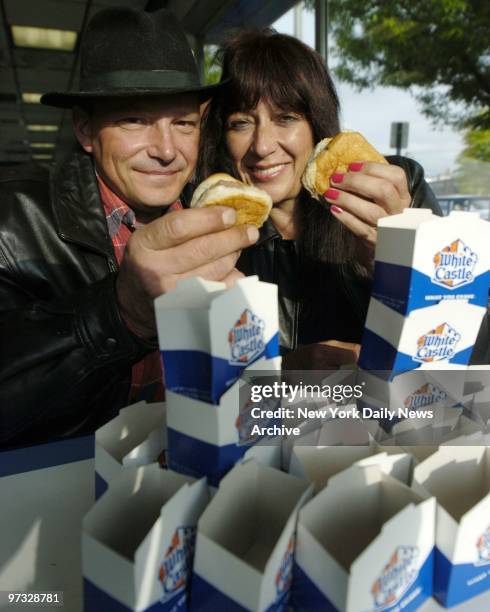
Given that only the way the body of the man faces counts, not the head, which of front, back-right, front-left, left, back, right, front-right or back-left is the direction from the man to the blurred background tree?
left

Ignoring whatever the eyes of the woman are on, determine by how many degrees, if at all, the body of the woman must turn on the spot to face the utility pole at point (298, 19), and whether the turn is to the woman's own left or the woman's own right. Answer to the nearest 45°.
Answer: approximately 180°

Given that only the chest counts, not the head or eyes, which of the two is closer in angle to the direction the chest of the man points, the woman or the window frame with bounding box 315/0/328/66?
the woman

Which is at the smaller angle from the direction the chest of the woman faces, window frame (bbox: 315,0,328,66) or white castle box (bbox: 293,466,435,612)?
the white castle box

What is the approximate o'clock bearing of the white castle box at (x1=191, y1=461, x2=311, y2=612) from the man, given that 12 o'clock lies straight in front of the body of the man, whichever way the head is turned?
The white castle box is roughly at 1 o'clock from the man.

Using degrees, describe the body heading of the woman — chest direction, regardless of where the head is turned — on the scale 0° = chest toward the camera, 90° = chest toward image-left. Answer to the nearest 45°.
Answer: approximately 0°

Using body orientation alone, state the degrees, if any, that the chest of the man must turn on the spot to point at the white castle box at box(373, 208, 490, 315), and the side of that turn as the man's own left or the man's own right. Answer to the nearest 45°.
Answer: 0° — they already face it

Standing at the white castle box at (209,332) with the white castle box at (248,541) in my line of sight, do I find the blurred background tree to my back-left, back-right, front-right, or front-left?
back-left
